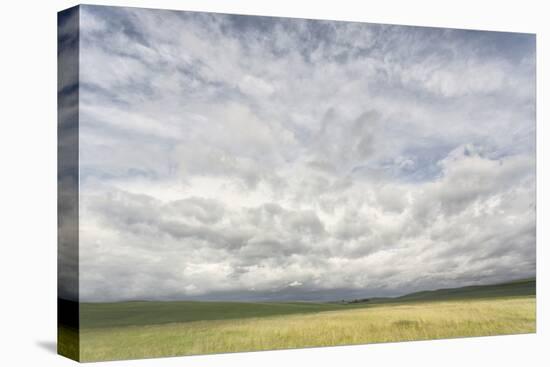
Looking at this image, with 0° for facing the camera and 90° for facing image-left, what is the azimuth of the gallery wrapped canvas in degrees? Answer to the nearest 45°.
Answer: approximately 315°
